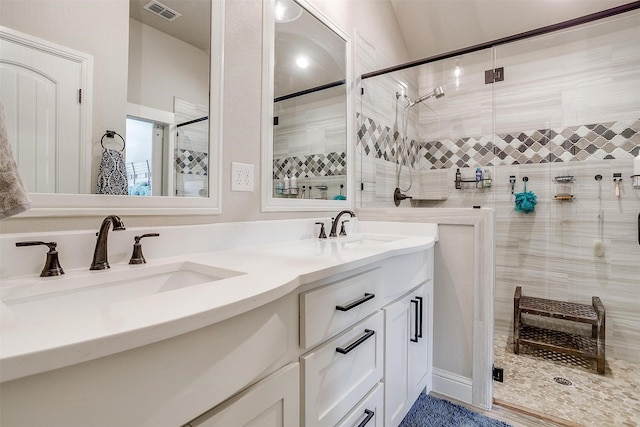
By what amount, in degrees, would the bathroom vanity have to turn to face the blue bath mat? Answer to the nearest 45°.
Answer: approximately 90° to its left

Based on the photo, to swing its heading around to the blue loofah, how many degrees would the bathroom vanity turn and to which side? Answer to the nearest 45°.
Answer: approximately 90° to its left

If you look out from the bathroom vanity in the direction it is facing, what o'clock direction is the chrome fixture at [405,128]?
The chrome fixture is roughly at 9 o'clock from the bathroom vanity.

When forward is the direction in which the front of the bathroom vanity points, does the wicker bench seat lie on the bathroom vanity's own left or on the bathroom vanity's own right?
on the bathroom vanity's own left

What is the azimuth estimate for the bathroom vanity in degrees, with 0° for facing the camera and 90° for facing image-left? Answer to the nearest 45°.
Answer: approximately 315°
